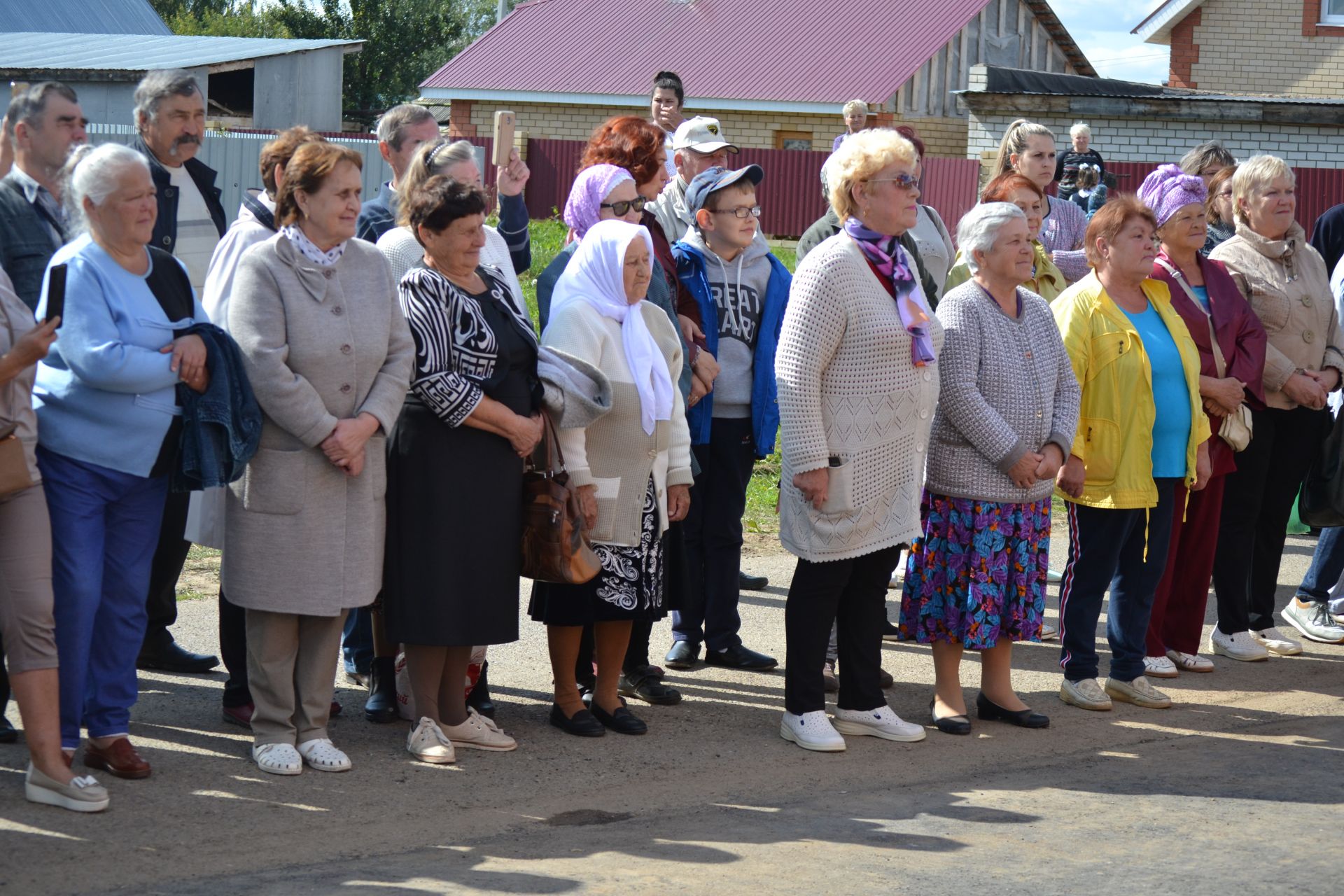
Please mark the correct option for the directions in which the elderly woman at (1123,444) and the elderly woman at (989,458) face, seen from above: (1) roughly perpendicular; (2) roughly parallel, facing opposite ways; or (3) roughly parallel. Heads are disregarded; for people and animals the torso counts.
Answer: roughly parallel

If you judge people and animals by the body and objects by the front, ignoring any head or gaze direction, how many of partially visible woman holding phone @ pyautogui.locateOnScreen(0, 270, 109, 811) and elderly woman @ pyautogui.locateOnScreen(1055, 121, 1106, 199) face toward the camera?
1

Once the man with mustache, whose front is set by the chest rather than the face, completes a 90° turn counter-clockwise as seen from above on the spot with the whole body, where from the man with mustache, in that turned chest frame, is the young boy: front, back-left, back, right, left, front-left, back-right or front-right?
front-right

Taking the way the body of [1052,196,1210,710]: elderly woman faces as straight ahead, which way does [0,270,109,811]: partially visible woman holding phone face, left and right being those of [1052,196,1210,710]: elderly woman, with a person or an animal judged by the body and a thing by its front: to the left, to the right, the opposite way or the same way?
to the left

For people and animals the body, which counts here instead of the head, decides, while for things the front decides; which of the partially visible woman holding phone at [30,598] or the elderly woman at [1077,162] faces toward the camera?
the elderly woman at [1077,162]

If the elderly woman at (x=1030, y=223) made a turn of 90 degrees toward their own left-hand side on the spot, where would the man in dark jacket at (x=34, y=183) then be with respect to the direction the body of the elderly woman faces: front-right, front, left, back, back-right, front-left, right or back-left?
back

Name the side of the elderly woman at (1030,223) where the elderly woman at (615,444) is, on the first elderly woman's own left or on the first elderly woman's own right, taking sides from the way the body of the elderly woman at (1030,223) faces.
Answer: on the first elderly woman's own right

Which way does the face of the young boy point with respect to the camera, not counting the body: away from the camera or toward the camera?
toward the camera

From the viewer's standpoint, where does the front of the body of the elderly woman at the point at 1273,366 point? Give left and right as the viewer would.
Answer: facing the viewer and to the right of the viewer

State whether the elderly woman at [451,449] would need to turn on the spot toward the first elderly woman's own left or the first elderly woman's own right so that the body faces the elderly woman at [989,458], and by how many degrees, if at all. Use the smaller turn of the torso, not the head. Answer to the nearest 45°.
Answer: approximately 45° to the first elderly woman's own left

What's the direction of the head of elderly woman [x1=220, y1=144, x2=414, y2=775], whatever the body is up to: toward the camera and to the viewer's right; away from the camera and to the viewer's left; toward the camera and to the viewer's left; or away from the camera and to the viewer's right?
toward the camera and to the viewer's right

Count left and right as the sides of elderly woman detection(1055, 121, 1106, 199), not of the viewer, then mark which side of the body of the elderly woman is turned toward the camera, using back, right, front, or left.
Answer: front

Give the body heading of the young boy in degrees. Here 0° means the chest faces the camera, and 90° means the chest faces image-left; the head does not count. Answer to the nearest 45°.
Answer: approximately 315°

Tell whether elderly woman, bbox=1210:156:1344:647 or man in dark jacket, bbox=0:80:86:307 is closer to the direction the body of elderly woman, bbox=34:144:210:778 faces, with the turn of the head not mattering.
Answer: the elderly woman

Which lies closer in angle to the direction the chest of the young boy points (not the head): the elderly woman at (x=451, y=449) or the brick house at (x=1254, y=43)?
the elderly woman

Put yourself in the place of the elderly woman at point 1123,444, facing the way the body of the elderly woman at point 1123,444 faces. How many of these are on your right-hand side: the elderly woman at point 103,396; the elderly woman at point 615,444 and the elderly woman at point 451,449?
3
